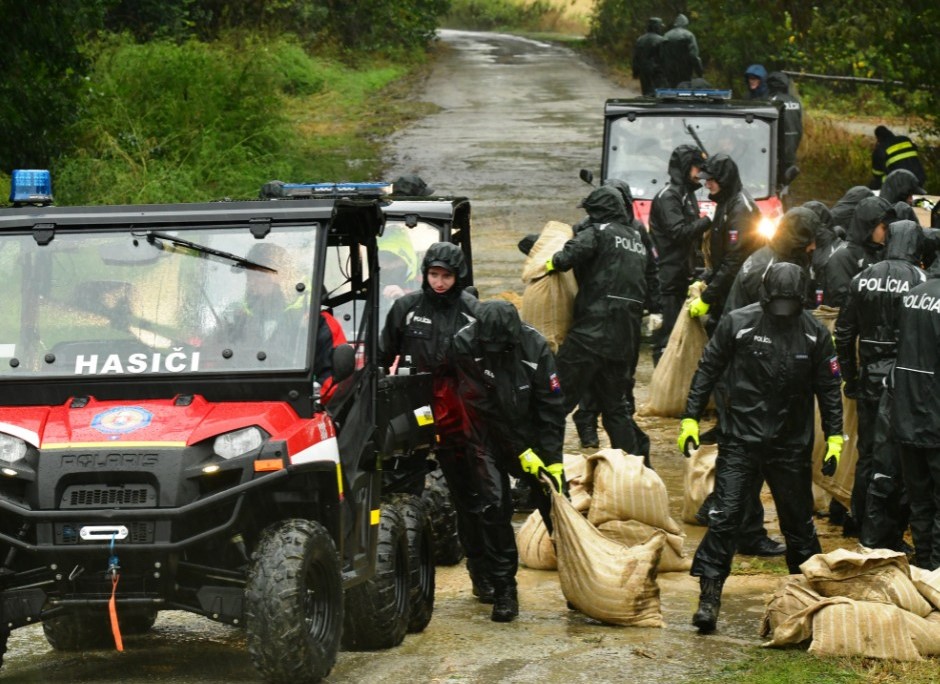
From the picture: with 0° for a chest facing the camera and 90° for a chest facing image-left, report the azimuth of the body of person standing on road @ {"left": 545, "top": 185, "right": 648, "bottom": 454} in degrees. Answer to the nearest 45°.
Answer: approximately 135°

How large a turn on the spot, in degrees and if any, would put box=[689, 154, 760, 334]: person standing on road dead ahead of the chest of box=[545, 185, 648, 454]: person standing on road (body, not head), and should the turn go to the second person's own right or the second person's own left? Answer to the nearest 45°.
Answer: approximately 90° to the second person's own right

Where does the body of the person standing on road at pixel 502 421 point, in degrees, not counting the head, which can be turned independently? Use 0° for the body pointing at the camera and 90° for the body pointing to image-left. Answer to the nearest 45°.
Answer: approximately 0°

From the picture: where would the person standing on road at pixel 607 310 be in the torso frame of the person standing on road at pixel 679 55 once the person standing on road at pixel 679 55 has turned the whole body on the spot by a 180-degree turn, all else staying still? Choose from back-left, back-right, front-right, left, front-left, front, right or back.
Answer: front

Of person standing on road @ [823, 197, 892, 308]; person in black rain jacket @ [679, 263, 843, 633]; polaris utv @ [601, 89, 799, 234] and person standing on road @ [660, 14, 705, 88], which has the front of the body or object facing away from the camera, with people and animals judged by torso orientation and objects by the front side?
person standing on road @ [660, 14, 705, 88]

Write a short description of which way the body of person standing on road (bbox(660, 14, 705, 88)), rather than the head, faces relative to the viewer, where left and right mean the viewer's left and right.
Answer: facing away from the viewer

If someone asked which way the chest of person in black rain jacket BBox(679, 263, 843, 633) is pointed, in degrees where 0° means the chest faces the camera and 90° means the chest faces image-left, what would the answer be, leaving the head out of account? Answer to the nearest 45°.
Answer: approximately 0°

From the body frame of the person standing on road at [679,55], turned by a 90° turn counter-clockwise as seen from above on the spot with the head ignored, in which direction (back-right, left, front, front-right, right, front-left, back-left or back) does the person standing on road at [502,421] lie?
left

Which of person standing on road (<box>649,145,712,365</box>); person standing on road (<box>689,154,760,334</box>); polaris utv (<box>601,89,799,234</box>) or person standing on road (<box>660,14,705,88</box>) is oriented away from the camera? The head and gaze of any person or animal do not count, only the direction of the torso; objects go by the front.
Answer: person standing on road (<box>660,14,705,88</box>)

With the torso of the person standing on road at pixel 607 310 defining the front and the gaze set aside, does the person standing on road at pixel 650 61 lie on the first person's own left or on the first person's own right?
on the first person's own right

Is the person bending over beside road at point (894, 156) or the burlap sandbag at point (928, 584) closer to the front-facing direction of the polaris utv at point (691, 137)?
the burlap sandbag

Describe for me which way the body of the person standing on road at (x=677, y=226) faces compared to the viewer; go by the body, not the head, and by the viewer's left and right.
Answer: facing to the right of the viewer

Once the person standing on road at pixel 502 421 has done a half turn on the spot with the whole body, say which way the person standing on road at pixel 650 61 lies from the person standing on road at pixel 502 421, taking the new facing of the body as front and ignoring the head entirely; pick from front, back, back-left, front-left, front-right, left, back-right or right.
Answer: front
